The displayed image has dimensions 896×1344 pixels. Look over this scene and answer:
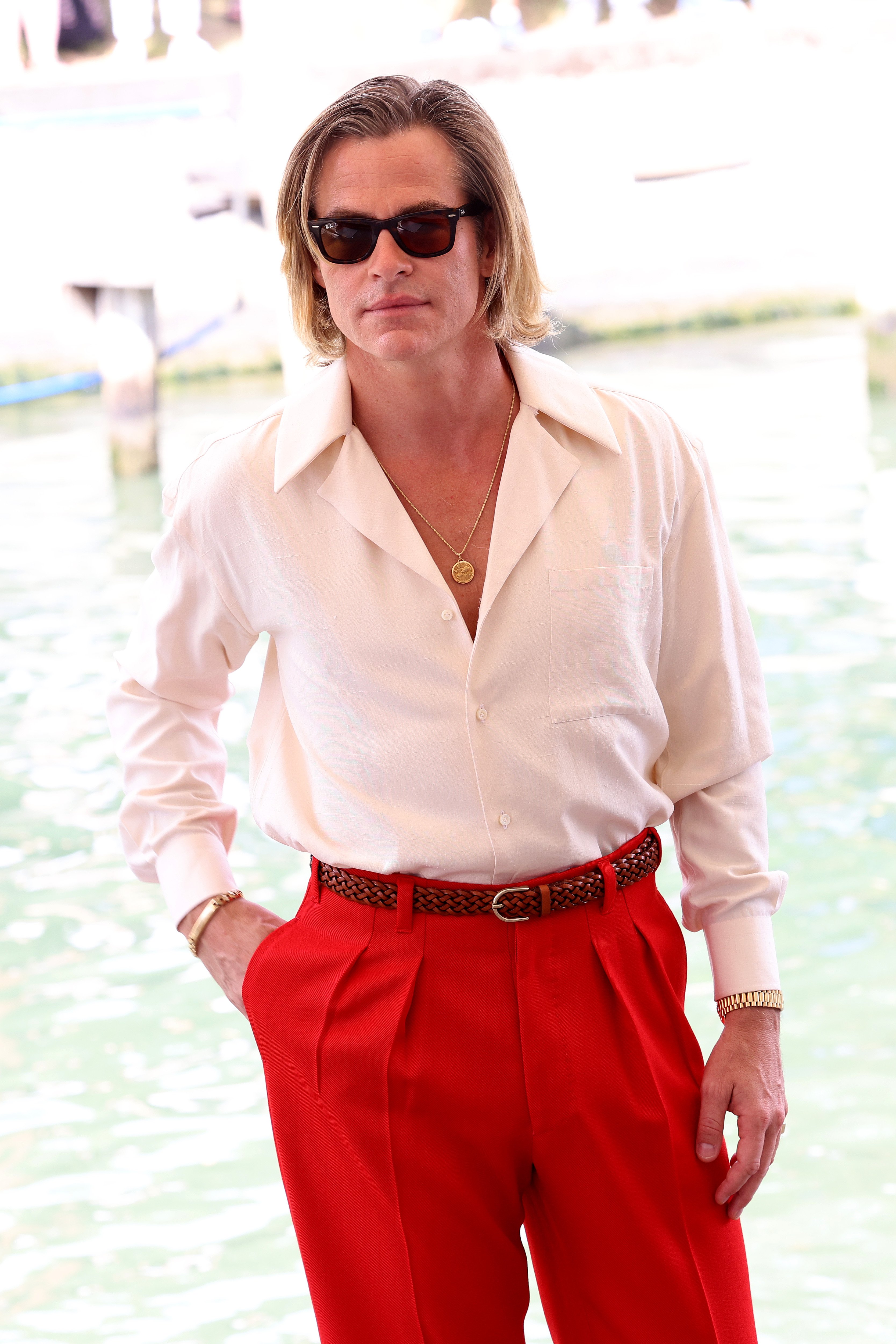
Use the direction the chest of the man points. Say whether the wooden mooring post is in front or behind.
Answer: behind

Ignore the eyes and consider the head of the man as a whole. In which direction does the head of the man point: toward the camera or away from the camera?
toward the camera

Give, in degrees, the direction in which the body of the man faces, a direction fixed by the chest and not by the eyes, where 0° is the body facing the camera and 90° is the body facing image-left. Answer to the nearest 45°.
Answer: approximately 0°
